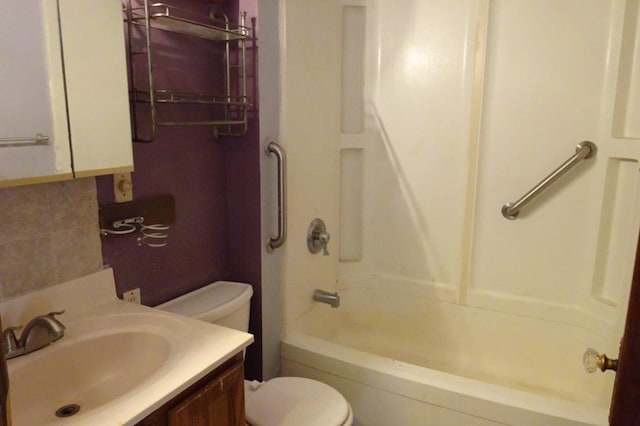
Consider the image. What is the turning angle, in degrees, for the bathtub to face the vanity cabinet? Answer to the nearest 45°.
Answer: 0° — it already faces it

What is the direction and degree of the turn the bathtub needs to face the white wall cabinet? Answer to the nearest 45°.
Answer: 0° — it already faces it

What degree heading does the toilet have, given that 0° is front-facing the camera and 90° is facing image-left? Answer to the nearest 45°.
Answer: approximately 315°

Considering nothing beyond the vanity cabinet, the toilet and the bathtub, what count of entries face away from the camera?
0

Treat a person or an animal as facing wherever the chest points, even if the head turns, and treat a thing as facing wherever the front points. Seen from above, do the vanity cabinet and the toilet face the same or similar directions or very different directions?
same or similar directions
